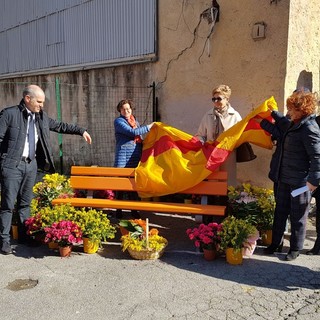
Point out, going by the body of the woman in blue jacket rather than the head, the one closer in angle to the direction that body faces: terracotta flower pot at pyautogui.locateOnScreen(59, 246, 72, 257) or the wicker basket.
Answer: the wicker basket

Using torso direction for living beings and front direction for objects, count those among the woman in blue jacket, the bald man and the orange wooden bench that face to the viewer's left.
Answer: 0

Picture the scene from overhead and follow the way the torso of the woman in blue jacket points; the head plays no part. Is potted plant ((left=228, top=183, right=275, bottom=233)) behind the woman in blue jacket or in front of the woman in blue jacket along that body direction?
in front

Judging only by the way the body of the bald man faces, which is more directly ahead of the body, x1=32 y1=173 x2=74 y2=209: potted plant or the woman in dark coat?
the woman in dark coat

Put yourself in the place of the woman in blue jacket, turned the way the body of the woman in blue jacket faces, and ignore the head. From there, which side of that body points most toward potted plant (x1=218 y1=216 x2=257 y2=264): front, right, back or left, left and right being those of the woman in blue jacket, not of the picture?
front

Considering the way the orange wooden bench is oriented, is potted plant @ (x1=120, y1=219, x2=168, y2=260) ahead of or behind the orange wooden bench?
ahead

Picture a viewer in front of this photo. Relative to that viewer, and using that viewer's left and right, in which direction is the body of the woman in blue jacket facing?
facing the viewer and to the right of the viewer

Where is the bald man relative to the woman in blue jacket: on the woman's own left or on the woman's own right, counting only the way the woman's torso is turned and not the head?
on the woman's own right

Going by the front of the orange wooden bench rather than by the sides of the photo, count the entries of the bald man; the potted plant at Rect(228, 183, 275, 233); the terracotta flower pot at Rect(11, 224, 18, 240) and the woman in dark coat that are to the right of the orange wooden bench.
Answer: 2

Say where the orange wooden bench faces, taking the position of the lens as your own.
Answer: facing the viewer

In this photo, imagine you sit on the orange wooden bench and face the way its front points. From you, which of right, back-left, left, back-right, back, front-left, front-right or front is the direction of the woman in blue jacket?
back

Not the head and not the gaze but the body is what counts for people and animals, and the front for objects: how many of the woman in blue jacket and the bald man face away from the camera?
0

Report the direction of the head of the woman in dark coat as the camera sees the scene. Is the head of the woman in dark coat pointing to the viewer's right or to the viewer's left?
to the viewer's left

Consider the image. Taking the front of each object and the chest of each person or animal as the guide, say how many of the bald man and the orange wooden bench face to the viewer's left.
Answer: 0
